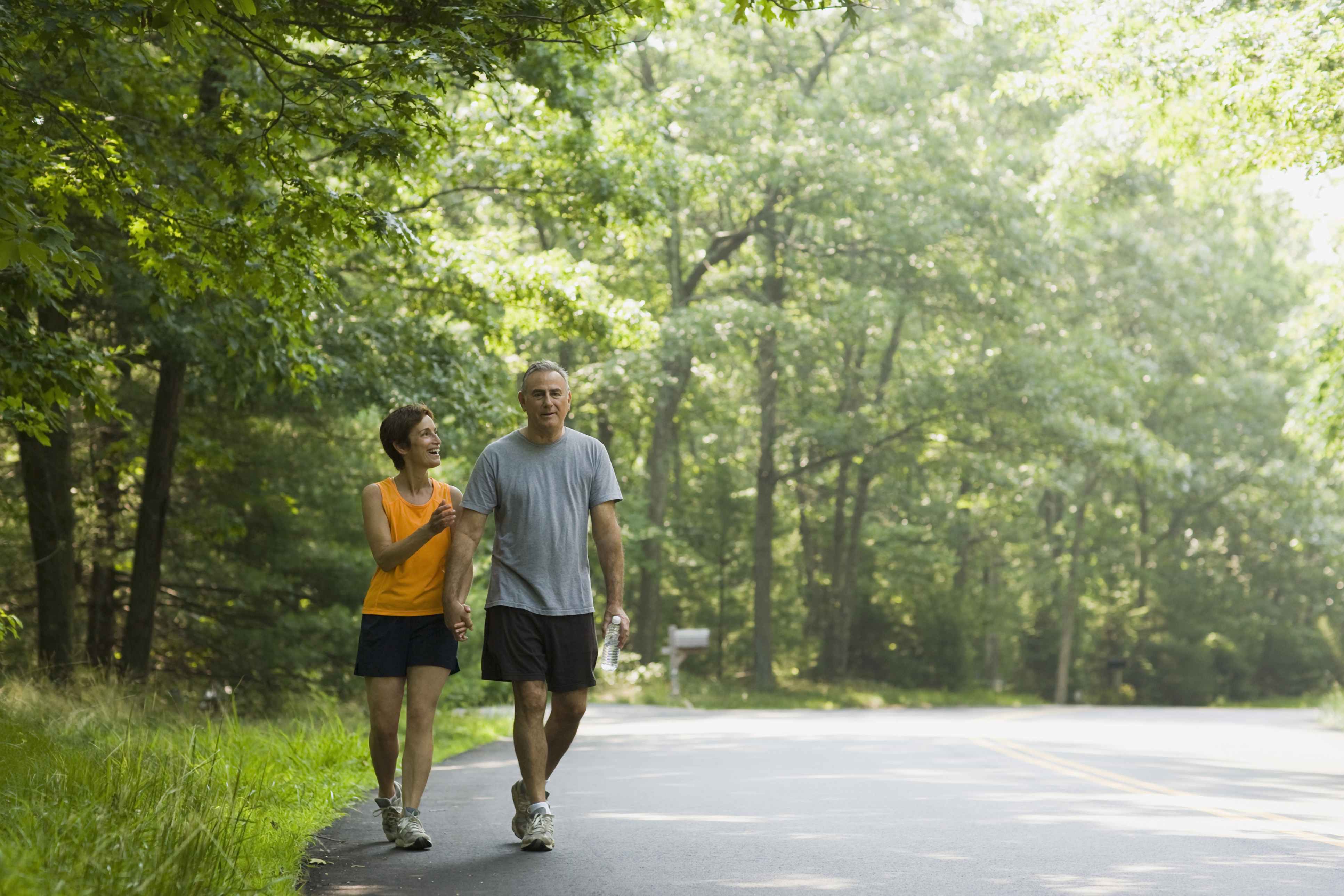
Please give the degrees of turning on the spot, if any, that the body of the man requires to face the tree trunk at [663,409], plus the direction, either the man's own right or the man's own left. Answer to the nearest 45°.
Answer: approximately 180°

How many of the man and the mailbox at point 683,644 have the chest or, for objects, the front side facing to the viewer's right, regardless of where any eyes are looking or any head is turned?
1

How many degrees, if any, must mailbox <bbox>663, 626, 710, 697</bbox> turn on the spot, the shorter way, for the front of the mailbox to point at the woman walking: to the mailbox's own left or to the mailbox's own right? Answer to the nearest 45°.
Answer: approximately 90° to the mailbox's own right

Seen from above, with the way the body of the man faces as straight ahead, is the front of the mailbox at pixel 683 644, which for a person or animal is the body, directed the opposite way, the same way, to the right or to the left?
to the left

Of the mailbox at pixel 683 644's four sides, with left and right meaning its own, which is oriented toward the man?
right

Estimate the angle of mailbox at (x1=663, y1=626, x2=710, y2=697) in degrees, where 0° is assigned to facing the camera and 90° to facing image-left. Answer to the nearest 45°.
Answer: approximately 270°

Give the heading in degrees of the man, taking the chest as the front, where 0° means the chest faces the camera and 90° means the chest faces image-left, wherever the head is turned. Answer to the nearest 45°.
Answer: approximately 0°

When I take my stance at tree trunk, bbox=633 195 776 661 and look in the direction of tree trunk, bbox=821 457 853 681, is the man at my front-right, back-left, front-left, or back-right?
back-right

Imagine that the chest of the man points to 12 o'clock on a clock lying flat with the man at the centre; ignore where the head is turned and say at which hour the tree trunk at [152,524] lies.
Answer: The tree trunk is roughly at 5 o'clock from the man.

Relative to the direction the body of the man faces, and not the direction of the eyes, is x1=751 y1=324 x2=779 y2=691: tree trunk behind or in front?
behind

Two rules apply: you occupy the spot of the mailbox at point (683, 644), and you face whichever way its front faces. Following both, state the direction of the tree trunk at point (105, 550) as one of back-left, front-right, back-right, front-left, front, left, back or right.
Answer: back-right

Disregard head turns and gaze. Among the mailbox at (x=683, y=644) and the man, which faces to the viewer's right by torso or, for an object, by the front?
the mailbox

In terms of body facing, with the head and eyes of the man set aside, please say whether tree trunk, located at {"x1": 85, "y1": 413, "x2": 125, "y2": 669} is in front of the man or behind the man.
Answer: behind
